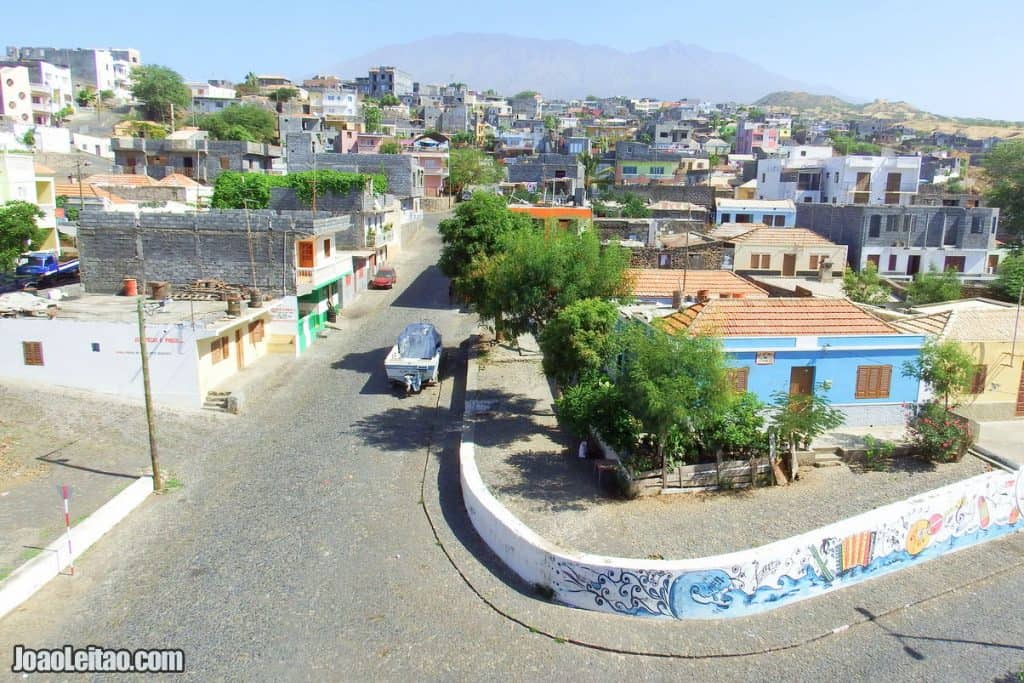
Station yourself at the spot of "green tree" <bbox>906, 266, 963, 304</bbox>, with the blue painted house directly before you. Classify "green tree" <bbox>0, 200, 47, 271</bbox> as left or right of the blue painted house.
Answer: right

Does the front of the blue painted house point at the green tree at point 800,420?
yes

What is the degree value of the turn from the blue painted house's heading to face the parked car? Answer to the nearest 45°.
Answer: approximately 135° to its right

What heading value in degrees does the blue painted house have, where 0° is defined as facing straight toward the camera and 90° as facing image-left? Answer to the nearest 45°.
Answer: approximately 0°

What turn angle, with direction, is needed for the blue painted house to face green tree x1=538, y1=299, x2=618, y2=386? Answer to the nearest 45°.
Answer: approximately 45° to its right

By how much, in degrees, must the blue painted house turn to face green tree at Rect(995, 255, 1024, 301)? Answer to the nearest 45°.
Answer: approximately 135° to its left

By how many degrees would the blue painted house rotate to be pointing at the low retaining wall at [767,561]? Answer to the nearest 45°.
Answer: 0° — it already faces it

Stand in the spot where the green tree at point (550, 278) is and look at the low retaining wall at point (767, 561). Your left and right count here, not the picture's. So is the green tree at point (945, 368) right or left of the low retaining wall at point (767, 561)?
left

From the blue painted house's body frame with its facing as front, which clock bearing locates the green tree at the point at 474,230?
The green tree is roughly at 4 o'clock from the blue painted house.

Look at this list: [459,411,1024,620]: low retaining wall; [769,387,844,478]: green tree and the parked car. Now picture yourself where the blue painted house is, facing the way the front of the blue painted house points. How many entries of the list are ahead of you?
2

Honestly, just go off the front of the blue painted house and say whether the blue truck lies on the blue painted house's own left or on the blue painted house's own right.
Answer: on the blue painted house's own right

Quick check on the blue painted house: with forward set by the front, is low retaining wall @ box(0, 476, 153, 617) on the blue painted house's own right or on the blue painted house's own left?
on the blue painted house's own right
